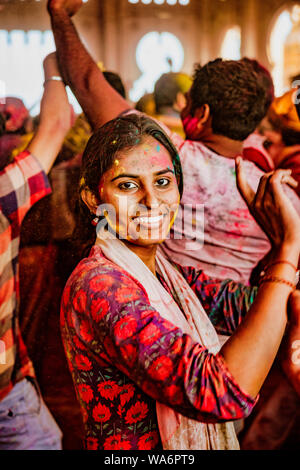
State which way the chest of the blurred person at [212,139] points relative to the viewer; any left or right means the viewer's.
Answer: facing away from the viewer and to the left of the viewer

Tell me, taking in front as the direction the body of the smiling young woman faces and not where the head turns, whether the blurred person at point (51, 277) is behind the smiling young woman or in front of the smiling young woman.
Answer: behind

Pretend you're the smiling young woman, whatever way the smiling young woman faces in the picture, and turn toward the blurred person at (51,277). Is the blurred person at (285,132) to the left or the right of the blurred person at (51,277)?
right

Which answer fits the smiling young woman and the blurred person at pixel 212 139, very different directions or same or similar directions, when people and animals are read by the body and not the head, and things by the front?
very different directions

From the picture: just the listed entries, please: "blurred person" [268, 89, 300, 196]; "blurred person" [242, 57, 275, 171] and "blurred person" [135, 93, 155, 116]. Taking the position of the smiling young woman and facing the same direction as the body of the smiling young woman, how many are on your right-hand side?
0

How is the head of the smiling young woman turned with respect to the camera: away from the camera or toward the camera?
toward the camera

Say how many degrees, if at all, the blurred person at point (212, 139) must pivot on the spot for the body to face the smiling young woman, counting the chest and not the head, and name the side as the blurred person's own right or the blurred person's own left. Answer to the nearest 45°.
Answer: approximately 135° to the blurred person's own left
